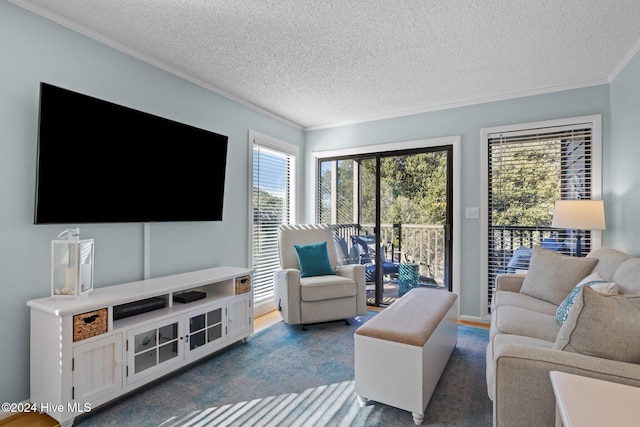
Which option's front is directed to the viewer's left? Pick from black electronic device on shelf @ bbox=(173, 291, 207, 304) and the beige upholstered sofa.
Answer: the beige upholstered sofa

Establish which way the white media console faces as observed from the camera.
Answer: facing the viewer and to the right of the viewer

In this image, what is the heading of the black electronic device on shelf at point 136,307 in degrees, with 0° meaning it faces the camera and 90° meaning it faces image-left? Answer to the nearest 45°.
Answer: approximately 315°

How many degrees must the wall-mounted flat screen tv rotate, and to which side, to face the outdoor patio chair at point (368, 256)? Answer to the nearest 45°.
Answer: approximately 45° to its left

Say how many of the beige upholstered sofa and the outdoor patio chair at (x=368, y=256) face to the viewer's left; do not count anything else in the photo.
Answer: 1

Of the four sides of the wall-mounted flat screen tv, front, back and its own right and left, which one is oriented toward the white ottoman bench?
front

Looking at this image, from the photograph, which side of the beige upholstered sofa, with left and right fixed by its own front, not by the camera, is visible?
left

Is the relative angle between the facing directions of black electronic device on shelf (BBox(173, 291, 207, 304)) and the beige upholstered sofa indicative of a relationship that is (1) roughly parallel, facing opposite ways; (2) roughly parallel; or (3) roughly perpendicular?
roughly parallel, facing opposite ways

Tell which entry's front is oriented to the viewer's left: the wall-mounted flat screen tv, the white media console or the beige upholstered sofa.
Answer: the beige upholstered sofa

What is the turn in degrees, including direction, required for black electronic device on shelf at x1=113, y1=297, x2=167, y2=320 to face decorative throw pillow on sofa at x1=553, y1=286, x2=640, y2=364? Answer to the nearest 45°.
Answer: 0° — it already faces it

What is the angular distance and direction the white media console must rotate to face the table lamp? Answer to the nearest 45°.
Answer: approximately 45° to its left

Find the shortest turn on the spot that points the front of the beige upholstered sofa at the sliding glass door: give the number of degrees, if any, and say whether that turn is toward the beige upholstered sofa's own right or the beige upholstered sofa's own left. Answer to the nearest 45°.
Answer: approximately 45° to the beige upholstered sofa's own right

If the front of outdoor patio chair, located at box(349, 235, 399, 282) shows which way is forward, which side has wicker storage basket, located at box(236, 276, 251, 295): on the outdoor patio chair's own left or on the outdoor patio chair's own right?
on the outdoor patio chair's own right

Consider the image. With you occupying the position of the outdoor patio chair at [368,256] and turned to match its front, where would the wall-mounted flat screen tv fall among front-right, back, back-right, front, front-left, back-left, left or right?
right

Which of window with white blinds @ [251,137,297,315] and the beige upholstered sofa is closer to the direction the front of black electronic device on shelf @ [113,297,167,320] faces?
the beige upholstered sofa
